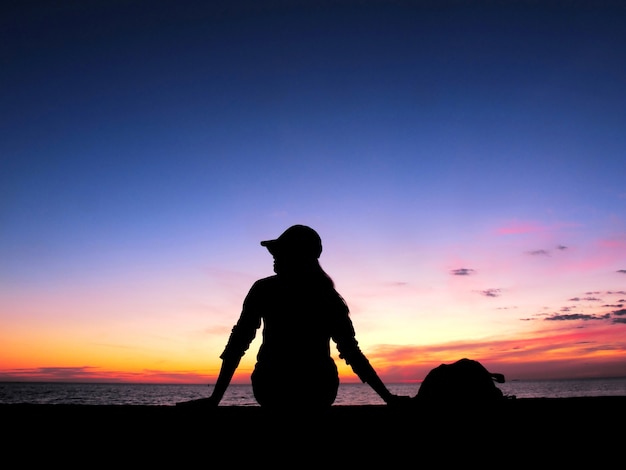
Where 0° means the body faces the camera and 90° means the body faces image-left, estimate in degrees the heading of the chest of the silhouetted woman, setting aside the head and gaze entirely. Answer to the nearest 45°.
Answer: approximately 180°

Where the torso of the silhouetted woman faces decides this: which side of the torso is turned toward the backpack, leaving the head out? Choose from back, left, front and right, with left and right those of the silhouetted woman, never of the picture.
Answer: right
